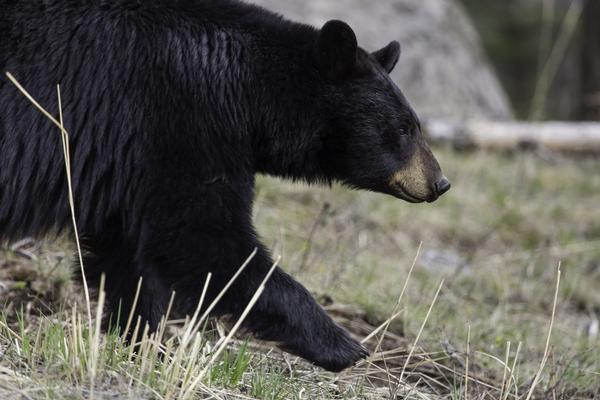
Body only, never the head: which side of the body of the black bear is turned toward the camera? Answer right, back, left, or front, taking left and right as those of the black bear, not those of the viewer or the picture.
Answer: right

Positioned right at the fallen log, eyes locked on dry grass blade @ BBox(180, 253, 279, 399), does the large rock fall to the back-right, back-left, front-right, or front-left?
back-right

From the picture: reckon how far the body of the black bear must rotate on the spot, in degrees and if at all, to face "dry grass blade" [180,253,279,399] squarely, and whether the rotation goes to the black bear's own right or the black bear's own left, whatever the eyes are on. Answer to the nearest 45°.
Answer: approximately 90° to the black bear's own right

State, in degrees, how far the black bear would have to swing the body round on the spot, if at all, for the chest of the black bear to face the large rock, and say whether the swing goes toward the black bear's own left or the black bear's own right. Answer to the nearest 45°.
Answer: approximately 90° to the black bear's own left

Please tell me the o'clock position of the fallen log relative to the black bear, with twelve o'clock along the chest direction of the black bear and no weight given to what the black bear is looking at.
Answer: The fallen log is roughly at 10 o'clock from the black bear.
